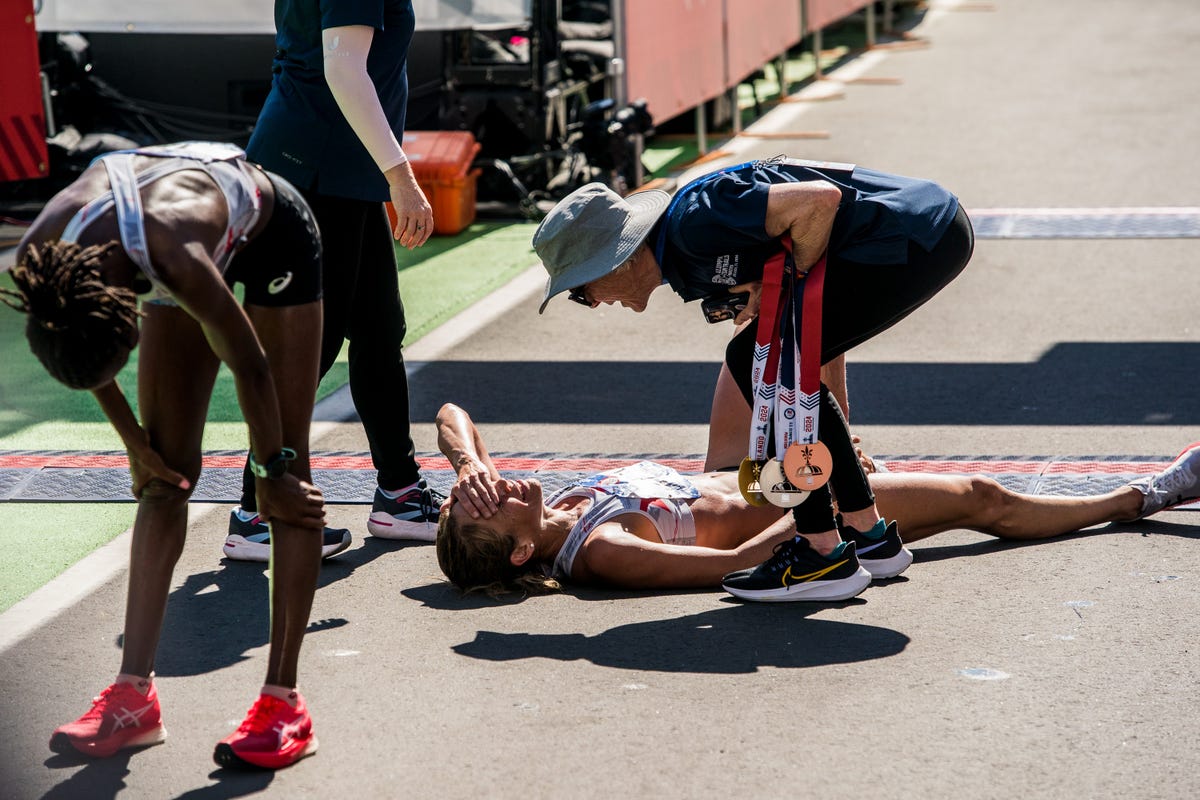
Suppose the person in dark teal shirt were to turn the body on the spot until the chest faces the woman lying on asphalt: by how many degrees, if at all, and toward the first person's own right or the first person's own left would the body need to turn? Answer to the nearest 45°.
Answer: approximately 45° to the first person's own right

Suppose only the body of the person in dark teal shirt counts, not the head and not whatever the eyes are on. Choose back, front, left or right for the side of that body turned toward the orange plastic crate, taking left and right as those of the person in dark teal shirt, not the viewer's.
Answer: left

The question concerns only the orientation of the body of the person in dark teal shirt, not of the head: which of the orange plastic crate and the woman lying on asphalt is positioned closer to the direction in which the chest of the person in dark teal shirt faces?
the woman lying on asphalt

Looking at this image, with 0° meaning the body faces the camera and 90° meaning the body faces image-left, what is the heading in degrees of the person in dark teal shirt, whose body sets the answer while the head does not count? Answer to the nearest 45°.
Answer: approximately 270°

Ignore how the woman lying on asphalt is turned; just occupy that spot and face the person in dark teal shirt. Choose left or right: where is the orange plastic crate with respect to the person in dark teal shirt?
right
